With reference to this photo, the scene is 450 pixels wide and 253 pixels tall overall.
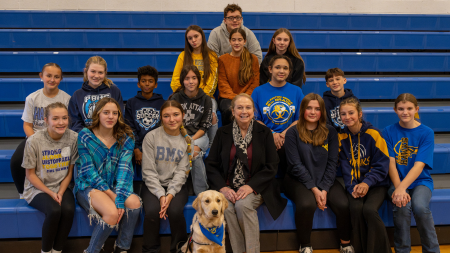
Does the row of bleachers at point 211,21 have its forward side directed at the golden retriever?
yes

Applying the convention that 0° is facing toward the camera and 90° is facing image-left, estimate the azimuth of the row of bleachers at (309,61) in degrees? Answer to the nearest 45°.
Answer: approximately 0°

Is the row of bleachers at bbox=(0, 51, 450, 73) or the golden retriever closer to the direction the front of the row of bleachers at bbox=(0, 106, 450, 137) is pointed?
the golden retriever

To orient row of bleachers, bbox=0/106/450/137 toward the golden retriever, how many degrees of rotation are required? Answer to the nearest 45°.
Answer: approximately 45° to its right
